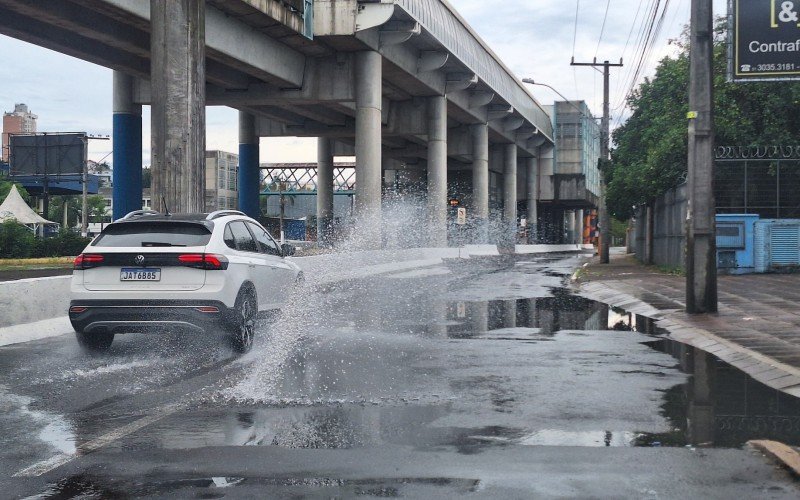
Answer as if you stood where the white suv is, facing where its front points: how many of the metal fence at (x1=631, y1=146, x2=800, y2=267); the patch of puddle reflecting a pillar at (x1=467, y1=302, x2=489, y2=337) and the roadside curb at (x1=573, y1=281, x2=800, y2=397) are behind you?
0

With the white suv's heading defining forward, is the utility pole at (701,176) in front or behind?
in front

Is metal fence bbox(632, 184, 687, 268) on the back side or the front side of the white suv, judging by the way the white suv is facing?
on the front side

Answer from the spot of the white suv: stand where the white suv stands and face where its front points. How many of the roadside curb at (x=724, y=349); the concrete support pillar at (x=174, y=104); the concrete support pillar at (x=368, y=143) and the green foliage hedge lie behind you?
0

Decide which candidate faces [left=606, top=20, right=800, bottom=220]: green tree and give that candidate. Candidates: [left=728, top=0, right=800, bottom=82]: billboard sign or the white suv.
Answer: the white suv

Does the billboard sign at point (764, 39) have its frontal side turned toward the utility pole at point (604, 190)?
no

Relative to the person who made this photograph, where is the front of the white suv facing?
facing away from the viewer and to the right of the viewer

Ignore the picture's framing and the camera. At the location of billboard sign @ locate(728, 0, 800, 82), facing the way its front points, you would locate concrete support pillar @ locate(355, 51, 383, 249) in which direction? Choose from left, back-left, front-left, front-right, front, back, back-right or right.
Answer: back-right

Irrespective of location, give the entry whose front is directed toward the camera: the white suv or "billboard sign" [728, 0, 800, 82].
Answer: the billboard sign

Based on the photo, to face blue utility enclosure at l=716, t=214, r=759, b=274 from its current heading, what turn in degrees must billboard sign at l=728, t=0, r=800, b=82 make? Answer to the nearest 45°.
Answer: approximately 180°

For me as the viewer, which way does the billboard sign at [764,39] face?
facing the viewer

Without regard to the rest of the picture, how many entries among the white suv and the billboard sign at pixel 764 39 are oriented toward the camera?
1

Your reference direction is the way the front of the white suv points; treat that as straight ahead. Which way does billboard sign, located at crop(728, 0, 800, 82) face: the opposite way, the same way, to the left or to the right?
the opposite way
